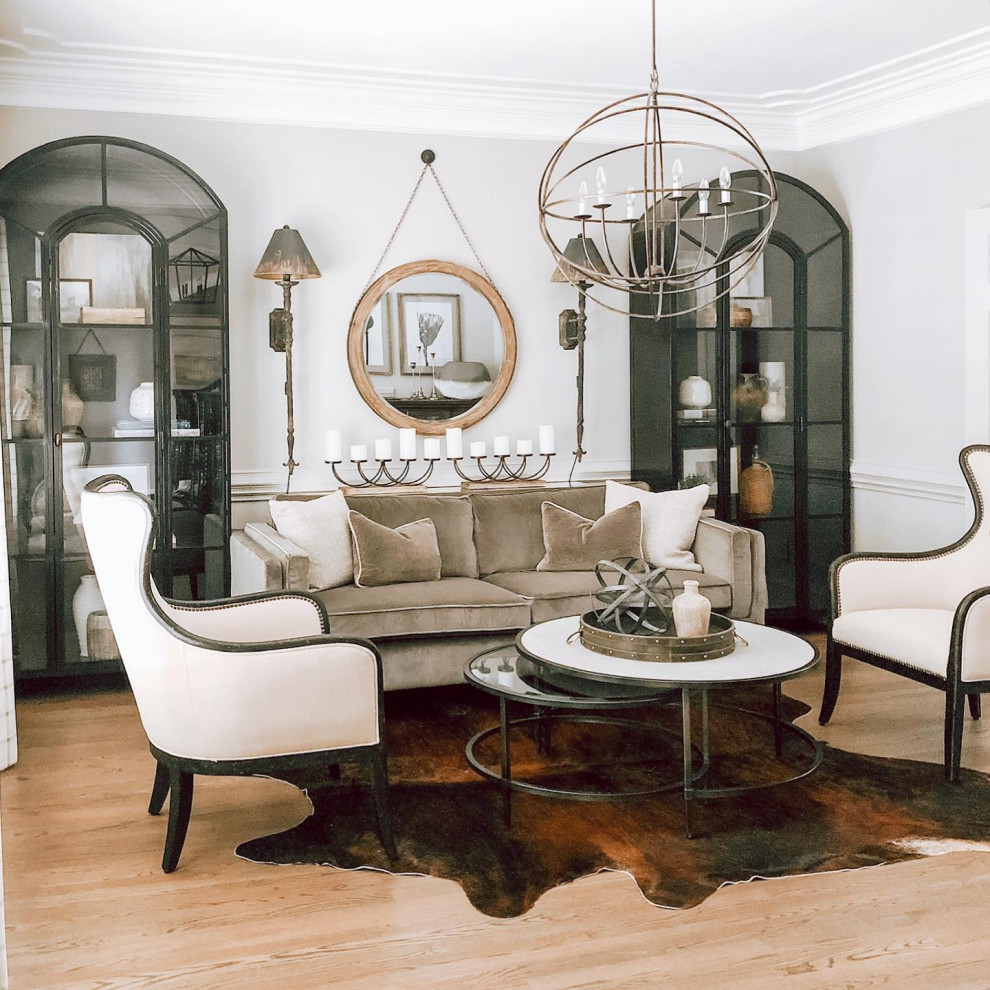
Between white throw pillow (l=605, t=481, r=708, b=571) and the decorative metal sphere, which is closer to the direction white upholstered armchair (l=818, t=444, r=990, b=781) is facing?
the decorative metal sphere

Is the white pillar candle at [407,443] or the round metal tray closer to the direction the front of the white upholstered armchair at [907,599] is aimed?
the round metal tray

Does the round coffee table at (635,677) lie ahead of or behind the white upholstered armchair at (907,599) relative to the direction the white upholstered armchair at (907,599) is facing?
ahead

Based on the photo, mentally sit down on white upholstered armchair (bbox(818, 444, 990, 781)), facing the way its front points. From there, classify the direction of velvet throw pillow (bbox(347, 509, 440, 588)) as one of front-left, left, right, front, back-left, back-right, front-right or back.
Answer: front-right

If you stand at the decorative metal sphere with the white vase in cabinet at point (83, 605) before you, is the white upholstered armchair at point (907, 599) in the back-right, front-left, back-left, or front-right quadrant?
back-right

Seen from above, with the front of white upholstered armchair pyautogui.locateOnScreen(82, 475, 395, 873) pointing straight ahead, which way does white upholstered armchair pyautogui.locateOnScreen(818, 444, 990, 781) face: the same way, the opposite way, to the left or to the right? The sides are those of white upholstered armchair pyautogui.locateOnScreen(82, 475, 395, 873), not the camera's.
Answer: the opposite way

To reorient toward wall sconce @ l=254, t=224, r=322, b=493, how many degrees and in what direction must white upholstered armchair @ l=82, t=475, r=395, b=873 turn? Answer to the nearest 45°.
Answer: approximately 90° to its left

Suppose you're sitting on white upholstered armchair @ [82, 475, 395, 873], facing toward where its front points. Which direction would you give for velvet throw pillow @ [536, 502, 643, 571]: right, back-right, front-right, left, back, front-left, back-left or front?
front-left

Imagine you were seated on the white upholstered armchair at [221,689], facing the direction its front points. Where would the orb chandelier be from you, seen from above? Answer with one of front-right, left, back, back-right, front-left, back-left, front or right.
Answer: front-left

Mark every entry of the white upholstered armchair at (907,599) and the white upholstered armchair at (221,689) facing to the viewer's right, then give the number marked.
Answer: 1

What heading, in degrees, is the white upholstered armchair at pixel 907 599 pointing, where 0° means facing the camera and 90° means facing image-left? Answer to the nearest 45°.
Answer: approximately 45°

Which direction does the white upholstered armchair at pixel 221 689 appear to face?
to the viewer's right
